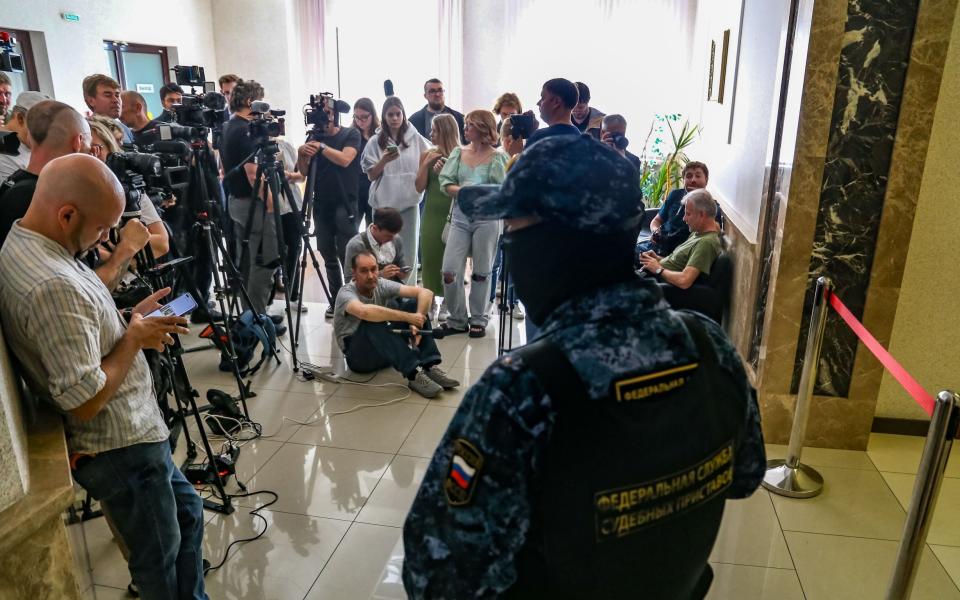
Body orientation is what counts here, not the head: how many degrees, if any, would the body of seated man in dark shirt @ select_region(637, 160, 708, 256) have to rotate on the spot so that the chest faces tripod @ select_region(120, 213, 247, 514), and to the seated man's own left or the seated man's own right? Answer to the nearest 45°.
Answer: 0° — they already face it

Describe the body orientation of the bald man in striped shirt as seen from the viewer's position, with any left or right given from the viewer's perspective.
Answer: facing to the right of the viewer

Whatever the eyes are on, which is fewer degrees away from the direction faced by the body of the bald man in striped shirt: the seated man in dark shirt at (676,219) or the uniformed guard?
the seated man in dark shirt

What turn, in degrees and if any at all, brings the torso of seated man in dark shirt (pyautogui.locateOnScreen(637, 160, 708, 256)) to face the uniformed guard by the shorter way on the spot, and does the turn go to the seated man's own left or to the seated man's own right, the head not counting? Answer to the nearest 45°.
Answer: approximately 45° to the seated man's own left

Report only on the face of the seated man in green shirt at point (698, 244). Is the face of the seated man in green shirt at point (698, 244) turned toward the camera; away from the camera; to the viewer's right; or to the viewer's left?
to the viewer's left

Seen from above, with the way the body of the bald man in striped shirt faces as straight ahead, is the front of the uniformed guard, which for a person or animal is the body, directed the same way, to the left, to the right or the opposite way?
to the left

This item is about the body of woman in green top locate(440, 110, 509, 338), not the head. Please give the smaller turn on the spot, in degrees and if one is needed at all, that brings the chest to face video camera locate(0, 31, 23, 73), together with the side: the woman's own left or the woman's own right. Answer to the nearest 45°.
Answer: approximately 45° to the woman's own right

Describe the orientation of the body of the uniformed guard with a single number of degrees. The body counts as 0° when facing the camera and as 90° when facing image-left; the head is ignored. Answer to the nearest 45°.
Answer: approximately 135°

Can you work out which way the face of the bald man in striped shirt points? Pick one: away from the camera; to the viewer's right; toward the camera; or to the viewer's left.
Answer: to the viewer's right

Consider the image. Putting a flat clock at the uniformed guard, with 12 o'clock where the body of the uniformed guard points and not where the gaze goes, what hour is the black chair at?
The black chair is roughly at 2 o'clock from the uniformed guard.

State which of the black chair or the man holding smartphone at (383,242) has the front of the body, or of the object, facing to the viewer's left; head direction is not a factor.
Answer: the black chair
